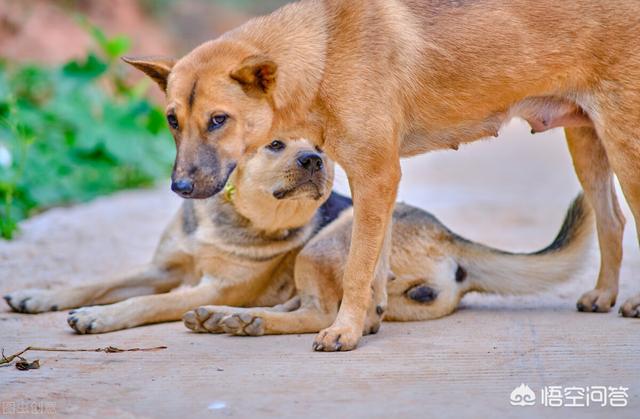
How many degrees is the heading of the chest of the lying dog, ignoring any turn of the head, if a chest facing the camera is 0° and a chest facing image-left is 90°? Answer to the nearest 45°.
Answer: approximately 90°

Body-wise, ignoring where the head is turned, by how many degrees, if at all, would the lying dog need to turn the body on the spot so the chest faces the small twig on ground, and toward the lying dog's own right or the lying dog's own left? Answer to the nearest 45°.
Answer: approximately 45° to the lying dog's own left
